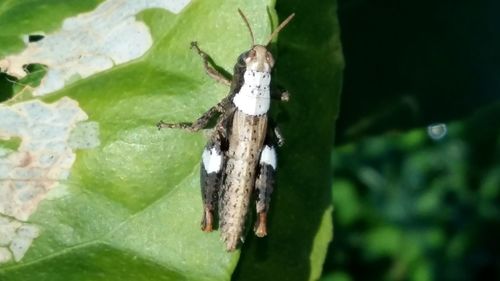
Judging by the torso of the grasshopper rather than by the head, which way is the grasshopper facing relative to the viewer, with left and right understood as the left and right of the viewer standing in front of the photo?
facing away from the viewer
